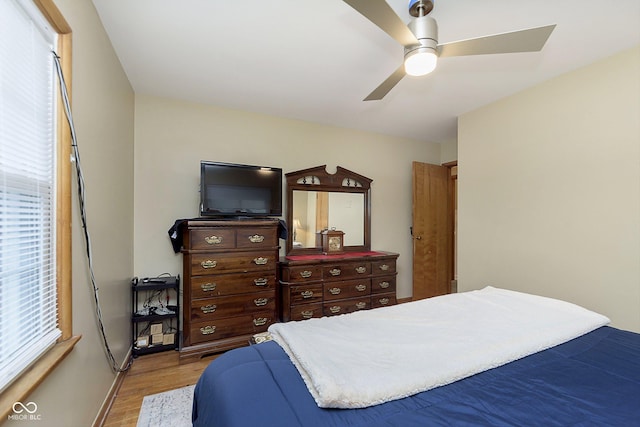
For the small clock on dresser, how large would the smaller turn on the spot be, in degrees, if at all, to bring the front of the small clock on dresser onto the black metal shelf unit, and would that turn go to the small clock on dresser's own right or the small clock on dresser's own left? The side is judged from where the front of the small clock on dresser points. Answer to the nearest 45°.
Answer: approximately 90° to the small clock on dresser's own right

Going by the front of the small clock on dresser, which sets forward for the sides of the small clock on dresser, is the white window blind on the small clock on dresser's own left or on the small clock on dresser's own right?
on the small clock on dresser's own right

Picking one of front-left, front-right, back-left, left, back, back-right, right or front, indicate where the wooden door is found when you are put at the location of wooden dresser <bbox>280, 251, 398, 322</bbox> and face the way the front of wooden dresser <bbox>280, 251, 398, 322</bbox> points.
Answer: left

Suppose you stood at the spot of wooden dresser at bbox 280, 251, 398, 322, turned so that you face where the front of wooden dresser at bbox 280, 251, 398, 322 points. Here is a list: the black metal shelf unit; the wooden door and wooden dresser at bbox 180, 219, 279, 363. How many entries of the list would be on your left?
1

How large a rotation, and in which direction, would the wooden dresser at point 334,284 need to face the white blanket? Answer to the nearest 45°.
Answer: approximately 45° to its right

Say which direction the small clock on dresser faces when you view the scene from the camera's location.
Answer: facing the viewer and to the right of the viewer

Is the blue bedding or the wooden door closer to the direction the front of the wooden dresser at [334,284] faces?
the blue bedding

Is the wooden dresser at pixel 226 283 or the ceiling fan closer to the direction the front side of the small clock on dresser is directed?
the ceiling fan

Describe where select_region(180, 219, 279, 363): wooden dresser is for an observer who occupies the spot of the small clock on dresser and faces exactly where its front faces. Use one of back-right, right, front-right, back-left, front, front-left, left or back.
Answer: right

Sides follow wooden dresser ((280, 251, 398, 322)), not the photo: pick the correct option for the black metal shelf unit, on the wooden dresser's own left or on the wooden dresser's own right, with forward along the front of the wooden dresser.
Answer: on the wooden dresser's own right

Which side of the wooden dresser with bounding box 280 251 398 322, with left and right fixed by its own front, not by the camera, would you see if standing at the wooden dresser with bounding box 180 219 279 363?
right

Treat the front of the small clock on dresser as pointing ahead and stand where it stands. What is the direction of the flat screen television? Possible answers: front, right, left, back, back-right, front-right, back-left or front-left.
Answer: right
